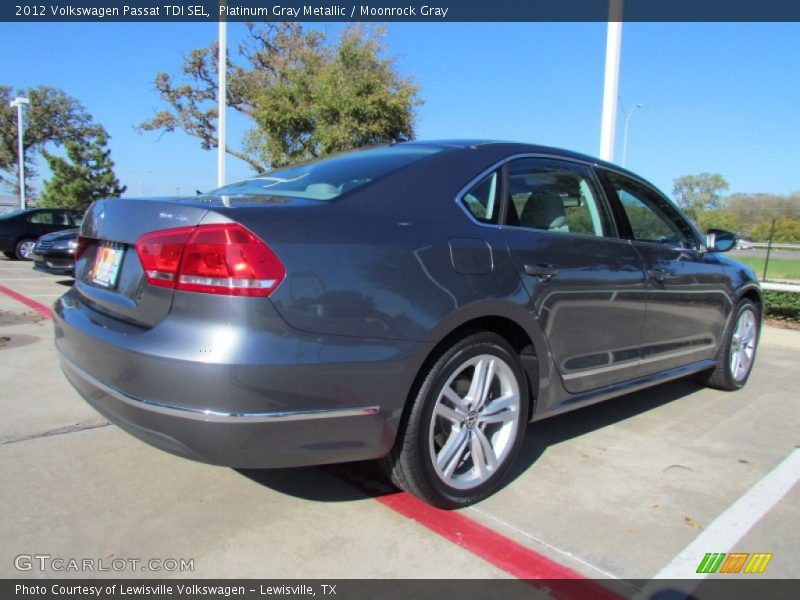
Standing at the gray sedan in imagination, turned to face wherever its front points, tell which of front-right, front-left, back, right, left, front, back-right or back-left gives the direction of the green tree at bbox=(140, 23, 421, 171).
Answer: front-left

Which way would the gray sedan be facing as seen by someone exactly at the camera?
facing away from the viewer and to the right of the viewer

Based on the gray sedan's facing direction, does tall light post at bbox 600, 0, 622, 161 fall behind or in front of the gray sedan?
in front

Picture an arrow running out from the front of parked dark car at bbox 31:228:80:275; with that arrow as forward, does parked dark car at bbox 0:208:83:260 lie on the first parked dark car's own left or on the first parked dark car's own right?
on the first parked dark car's own right

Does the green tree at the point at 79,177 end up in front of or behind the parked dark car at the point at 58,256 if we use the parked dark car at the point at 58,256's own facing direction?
behind

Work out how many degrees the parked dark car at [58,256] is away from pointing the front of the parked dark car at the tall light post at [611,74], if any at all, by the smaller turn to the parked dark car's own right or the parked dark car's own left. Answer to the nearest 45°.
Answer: approximately 90° to the parked dark car's own left

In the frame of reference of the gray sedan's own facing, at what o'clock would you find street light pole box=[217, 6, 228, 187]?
The street light pole is roughly at 10 o'clock from the gray sedan.

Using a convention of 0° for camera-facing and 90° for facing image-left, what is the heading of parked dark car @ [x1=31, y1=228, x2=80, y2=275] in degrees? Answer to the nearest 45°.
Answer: approximately 45°

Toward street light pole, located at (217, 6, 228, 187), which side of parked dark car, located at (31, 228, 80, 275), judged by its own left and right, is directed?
back

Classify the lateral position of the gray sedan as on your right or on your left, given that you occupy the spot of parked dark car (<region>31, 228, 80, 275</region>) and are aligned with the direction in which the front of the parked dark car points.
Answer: on your left

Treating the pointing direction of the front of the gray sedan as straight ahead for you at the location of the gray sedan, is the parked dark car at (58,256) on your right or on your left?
on your left

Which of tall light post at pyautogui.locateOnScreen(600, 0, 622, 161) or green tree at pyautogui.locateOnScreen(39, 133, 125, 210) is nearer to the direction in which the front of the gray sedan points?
the tall light post

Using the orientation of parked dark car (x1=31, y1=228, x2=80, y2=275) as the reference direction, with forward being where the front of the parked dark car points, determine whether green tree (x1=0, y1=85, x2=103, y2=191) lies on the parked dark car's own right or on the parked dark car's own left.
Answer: on the parked dark car's own right

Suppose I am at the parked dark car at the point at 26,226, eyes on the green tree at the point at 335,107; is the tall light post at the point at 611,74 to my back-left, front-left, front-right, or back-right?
front-right

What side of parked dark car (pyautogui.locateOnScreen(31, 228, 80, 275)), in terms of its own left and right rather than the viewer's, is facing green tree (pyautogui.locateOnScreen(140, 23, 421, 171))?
back
